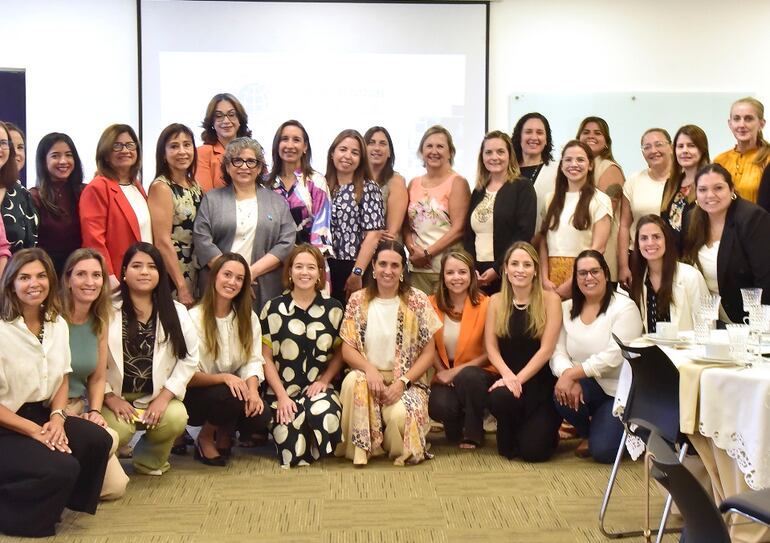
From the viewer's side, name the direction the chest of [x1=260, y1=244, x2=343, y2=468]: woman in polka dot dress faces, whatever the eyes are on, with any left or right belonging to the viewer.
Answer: facing the viewer

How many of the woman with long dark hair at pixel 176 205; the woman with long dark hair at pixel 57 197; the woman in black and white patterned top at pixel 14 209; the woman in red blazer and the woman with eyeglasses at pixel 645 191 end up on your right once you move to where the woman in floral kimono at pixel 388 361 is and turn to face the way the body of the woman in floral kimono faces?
4

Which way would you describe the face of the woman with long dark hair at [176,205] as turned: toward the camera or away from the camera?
toward the camera

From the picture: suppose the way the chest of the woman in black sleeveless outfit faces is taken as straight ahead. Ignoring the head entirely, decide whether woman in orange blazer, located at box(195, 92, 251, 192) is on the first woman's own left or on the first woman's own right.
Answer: on the first woman's own right

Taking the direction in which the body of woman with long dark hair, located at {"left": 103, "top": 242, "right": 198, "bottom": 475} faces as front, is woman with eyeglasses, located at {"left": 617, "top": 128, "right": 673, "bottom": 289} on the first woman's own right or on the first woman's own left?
on the first woman's own left

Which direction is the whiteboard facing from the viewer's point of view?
toward the camera

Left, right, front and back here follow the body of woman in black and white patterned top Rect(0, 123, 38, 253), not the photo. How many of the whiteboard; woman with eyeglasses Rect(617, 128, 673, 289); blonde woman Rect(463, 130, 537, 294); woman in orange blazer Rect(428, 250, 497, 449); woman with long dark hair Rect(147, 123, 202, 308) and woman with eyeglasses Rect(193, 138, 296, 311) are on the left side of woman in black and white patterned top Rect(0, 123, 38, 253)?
6

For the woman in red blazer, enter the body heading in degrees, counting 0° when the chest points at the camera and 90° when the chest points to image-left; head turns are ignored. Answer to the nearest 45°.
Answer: approximately 315°

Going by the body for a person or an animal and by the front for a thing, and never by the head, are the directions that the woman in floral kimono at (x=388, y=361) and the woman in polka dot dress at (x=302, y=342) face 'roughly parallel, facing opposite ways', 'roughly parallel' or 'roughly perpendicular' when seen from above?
roughly parallel

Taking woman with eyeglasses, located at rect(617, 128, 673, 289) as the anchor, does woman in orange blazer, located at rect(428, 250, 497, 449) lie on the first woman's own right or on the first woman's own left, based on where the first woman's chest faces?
on the first woman's own right

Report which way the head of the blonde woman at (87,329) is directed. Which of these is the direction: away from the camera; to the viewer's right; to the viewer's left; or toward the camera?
toward the camera

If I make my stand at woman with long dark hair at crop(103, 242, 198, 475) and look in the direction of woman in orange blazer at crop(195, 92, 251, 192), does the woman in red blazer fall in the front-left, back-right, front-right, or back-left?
front-left

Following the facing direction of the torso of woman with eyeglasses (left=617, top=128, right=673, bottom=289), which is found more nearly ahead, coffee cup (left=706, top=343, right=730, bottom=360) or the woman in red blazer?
the coffee cup

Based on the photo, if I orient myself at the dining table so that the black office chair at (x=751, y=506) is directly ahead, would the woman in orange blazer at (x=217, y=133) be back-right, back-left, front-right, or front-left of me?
back-right

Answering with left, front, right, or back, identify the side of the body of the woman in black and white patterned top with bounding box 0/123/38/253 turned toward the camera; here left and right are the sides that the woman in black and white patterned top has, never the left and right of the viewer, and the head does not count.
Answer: front
